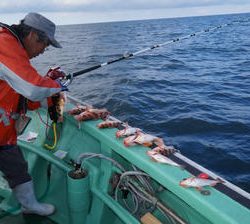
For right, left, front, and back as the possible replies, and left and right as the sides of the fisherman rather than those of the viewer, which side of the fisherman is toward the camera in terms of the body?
right

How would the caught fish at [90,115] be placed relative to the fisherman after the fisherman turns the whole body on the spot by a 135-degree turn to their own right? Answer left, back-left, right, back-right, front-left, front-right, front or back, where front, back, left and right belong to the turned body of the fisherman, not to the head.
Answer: back

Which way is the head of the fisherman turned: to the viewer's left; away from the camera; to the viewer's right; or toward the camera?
to the viewer's right

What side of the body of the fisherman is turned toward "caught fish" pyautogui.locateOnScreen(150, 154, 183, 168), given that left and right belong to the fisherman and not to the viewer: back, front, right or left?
front
